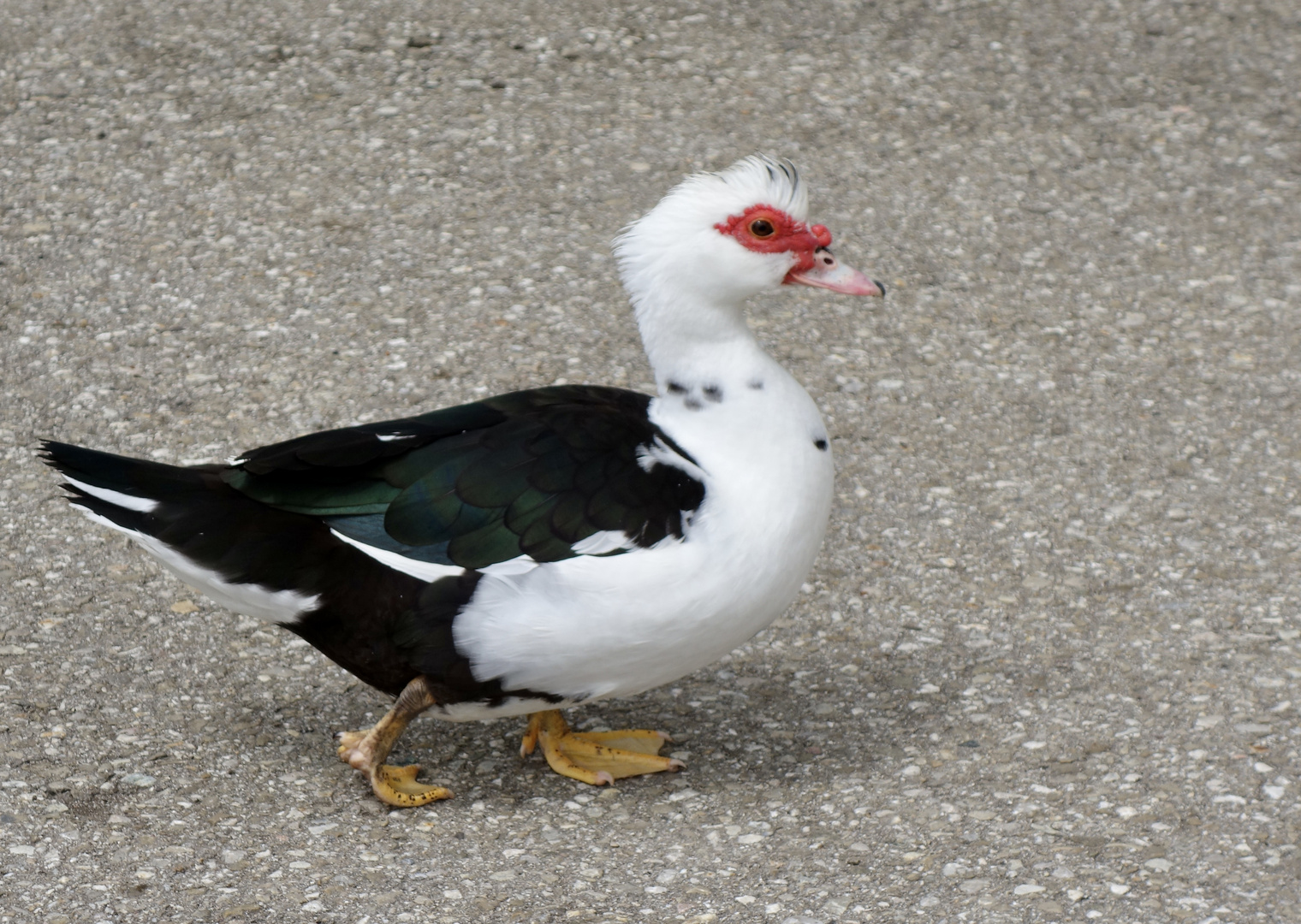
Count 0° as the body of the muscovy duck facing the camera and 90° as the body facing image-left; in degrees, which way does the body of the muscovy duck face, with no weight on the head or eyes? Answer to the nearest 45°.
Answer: approximately 270°
